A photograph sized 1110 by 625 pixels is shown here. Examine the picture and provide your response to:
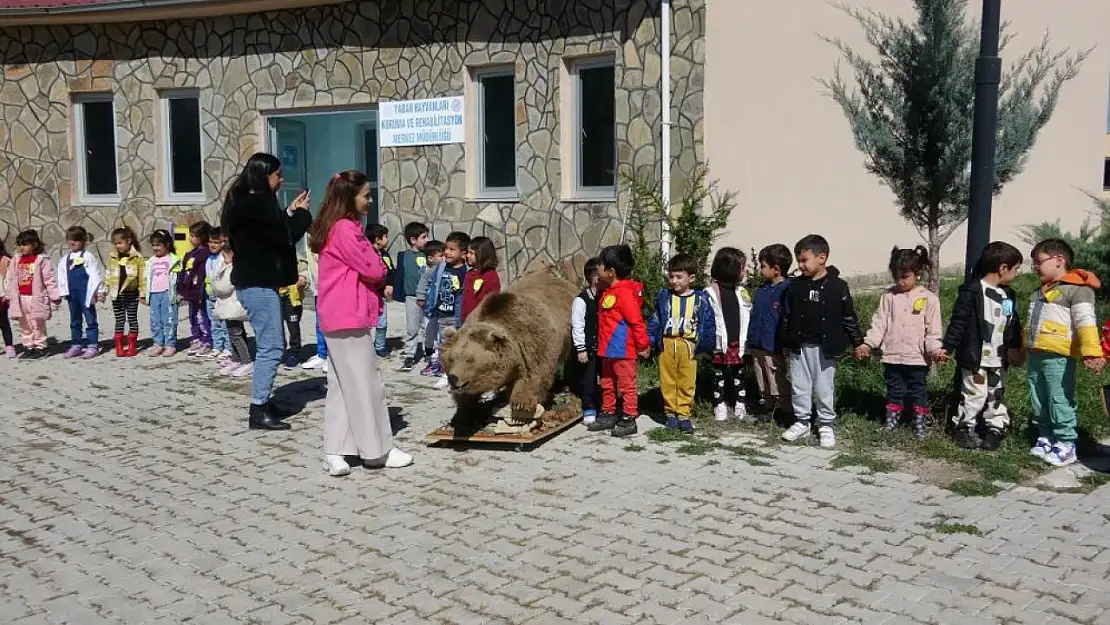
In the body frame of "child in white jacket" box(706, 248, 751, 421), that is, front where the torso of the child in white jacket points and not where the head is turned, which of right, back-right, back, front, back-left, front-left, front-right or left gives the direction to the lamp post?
left

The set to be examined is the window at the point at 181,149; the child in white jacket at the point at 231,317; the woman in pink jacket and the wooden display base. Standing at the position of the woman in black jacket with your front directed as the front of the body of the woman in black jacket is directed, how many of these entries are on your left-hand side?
2

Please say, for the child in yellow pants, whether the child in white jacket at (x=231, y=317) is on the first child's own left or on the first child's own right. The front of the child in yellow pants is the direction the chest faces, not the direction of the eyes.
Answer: on the first child's own right

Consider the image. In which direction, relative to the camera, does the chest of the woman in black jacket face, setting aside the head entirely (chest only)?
to the viewer's right

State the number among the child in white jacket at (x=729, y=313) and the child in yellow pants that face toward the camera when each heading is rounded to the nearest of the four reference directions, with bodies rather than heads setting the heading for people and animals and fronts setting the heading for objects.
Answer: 2

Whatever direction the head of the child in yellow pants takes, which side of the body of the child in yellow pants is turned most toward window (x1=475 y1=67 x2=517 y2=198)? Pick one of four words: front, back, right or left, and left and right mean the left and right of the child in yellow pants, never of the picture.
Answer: back

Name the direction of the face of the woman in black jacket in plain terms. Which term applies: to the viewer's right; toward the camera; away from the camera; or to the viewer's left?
to the viewer's right

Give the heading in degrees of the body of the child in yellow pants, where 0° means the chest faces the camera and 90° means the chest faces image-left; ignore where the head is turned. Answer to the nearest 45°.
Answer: approximately 0°
